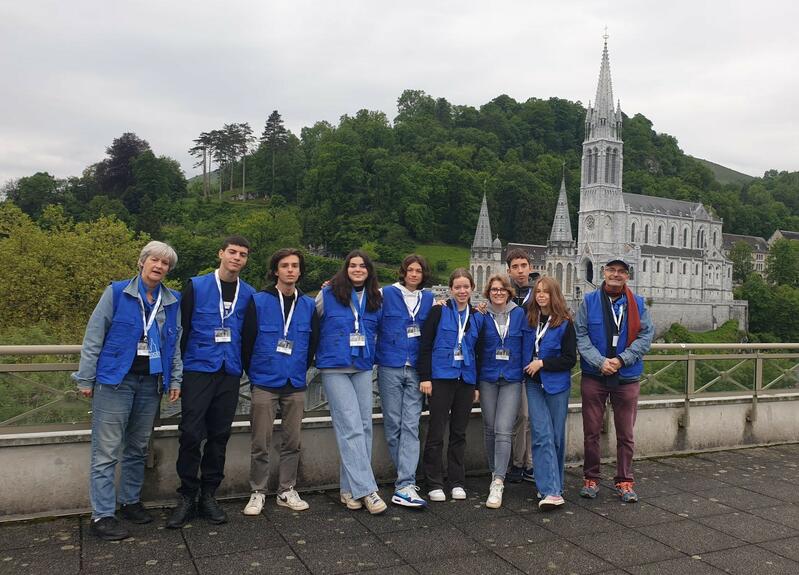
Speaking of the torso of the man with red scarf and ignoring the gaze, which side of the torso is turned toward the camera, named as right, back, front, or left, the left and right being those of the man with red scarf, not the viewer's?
front

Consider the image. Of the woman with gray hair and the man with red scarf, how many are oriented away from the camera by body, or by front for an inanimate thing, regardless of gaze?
0

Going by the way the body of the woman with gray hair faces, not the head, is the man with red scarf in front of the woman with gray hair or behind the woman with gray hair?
in front

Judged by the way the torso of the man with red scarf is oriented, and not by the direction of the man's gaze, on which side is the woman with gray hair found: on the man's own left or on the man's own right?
on the man's own right

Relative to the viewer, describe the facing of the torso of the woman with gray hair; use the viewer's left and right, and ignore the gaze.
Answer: facing the viewer and to the right of the viewer
